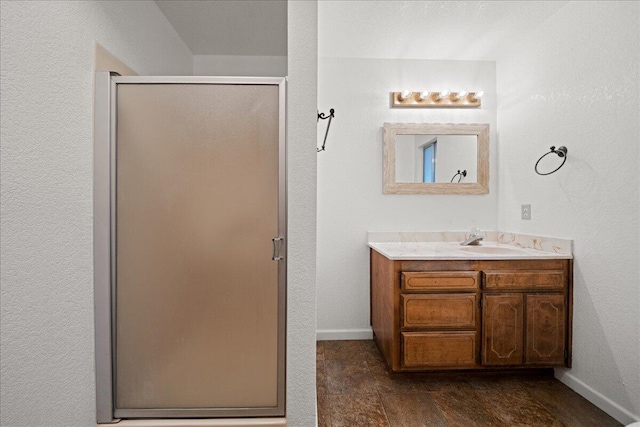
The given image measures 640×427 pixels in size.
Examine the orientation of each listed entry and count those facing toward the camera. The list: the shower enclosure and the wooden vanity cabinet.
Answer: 2

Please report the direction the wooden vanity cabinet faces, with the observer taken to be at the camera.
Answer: facing the viewer

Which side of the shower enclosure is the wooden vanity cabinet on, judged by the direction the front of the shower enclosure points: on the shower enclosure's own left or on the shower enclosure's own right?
on the shower enclosure's own left

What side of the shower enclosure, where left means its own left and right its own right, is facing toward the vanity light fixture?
left

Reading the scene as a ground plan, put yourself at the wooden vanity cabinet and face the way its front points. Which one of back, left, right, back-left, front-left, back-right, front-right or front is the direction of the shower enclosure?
front-right

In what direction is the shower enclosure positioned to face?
toward the camera

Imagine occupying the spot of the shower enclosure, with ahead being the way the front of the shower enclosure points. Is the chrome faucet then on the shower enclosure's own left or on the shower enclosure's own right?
on the shower enclosure's own left
